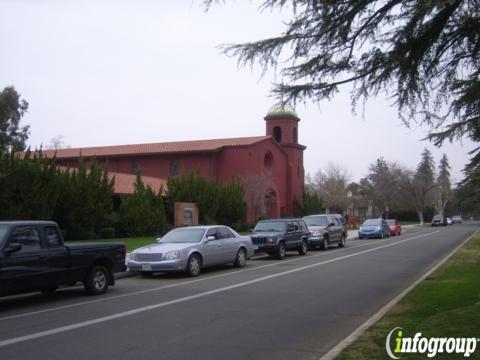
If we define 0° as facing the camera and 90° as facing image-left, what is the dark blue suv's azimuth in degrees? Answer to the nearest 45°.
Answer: approximately 45°

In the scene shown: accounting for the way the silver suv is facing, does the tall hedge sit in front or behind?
in front

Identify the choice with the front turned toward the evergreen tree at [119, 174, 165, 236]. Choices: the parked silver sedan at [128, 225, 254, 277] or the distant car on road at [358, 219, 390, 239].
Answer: the distant car on road

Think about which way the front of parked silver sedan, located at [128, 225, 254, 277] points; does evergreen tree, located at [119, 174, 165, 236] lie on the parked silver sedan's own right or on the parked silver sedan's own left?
on the parked silver sedan's own right

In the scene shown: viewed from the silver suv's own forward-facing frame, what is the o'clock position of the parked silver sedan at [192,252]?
The parked silver sedan is roughly at 11 o'clock from the silver suv.

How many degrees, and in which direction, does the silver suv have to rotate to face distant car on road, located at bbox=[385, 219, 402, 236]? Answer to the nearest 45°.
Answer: approximately 135° to its right

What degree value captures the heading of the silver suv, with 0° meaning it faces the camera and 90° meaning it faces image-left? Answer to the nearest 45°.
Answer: approximately 45°

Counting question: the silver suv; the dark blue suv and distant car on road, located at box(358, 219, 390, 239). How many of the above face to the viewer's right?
0

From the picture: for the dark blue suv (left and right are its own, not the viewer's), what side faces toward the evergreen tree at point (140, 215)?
right

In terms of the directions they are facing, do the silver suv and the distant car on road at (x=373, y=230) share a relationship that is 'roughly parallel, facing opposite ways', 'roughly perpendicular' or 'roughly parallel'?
roughly parallel

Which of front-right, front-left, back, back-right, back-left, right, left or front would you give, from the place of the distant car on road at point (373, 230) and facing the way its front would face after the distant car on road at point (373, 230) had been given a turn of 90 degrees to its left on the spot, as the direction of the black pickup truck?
front-right

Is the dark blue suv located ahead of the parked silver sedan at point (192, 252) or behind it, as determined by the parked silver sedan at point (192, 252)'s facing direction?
behind

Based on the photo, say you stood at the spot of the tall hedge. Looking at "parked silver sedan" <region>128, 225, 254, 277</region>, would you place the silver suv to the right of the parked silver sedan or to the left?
left

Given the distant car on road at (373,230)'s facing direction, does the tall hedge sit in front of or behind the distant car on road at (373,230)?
in front

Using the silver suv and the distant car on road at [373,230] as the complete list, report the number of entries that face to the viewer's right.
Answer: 0

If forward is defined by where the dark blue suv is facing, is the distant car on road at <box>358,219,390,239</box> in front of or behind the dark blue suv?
behind

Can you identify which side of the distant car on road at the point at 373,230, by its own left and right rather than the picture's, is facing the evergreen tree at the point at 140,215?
front

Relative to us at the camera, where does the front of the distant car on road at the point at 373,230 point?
facing the viewer and to the left of the viewer
